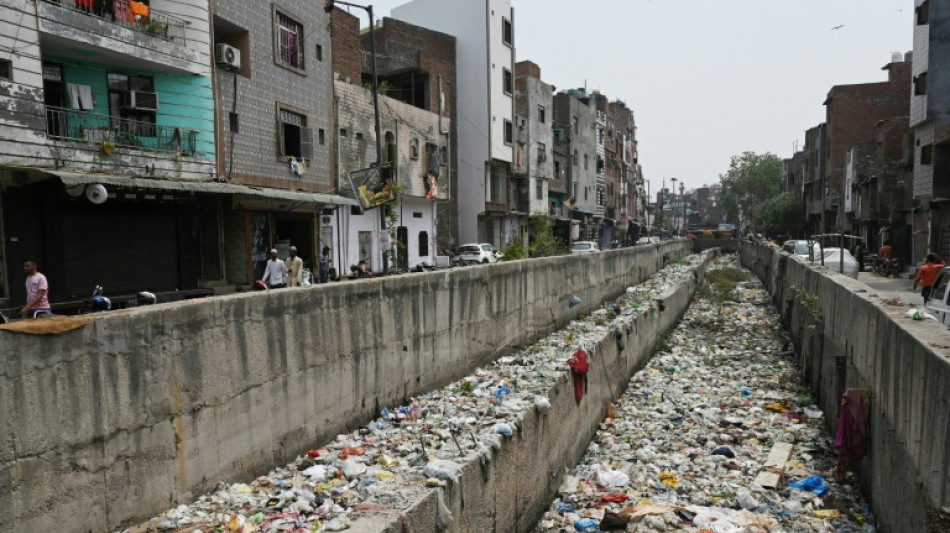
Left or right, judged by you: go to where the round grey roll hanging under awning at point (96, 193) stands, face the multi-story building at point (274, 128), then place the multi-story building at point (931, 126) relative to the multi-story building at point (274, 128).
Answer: right

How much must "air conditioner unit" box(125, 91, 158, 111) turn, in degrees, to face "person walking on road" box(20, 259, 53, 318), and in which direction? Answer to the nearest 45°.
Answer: approximately 45° to its right

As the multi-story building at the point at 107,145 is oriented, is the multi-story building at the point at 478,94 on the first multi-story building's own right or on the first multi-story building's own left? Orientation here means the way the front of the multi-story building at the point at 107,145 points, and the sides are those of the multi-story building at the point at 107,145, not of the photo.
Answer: on the first multi-story building's own left

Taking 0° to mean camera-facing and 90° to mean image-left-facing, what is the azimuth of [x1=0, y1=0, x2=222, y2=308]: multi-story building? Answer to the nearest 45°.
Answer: approximately 315°

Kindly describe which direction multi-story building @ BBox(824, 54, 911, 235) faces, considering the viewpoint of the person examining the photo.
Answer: facing to the left of the viewer

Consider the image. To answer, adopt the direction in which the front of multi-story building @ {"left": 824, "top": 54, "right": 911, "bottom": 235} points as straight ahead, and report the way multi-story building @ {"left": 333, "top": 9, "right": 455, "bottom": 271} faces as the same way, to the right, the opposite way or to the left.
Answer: the opposite way

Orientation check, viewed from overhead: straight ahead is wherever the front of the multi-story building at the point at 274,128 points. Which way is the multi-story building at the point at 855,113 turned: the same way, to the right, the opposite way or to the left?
the opposite way

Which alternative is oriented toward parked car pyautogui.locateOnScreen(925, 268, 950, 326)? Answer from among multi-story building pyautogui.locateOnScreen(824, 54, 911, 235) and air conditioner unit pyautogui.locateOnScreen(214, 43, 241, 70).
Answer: the air conditioner unit

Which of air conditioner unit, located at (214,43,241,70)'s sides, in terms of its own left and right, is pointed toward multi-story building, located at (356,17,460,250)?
left

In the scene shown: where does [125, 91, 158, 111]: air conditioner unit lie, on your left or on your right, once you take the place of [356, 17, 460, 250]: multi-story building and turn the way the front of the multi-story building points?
on your right

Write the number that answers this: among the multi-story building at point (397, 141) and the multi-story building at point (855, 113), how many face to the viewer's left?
1

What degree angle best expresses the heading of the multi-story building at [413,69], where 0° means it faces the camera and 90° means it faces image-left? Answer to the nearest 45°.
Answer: approximately 315°

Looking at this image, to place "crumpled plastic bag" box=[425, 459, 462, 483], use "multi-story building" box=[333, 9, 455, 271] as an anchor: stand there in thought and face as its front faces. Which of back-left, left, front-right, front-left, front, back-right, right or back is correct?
front-right

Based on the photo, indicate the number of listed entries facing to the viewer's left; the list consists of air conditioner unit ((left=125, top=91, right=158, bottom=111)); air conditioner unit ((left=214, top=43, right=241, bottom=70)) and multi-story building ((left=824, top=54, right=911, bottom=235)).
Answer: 1
